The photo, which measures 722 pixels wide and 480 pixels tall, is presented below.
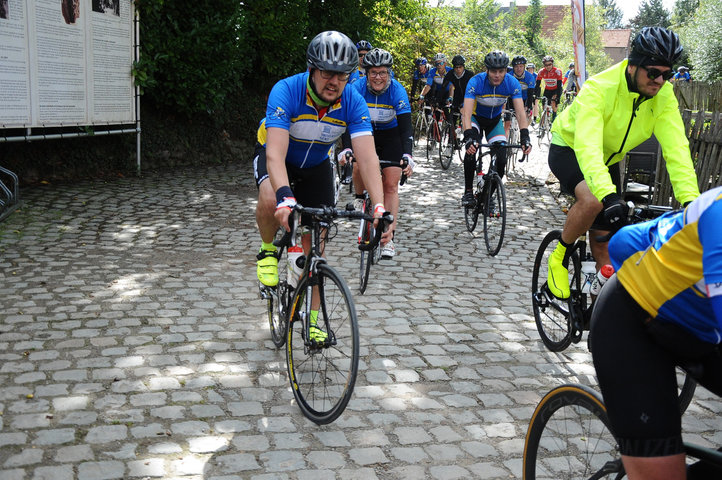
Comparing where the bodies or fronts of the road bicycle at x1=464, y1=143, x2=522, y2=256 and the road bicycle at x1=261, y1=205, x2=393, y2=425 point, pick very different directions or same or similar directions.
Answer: same or similar directions

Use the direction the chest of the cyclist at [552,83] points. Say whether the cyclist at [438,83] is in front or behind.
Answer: in front

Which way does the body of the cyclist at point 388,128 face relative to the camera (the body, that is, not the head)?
toward the camera

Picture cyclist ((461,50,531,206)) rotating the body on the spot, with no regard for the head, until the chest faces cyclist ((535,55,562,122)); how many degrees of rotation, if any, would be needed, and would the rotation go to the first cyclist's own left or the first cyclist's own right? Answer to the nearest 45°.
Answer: approximately 180°

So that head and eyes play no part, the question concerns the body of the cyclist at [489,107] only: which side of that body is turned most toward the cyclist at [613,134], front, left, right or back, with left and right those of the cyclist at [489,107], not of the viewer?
front

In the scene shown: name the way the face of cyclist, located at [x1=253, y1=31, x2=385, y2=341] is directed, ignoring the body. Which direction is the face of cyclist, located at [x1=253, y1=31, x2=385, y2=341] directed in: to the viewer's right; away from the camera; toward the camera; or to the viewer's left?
toward the camera

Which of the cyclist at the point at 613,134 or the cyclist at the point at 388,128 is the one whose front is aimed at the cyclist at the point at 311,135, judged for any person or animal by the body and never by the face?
the cyclist at the point at 388,128

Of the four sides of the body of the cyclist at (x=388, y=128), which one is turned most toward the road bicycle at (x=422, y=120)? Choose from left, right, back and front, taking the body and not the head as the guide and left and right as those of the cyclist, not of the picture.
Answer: back

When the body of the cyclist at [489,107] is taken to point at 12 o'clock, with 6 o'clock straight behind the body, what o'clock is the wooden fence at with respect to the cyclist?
The wooden fence is roughly at 9 o'clock from the cyclist.

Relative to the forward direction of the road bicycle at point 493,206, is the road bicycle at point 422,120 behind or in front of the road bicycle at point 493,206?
behind

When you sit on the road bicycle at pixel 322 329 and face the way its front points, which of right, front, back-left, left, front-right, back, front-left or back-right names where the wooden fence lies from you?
left

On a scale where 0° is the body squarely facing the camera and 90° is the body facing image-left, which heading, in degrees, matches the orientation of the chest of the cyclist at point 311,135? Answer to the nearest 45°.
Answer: approximately 315°

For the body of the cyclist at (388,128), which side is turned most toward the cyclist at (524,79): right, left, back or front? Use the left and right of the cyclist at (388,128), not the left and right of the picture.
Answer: back

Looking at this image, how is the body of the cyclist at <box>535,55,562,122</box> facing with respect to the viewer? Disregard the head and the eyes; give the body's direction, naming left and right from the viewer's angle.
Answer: facing the viewer

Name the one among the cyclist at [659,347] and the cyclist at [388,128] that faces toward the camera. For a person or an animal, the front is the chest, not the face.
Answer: the cyclist at [388,128]
